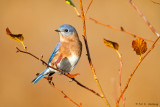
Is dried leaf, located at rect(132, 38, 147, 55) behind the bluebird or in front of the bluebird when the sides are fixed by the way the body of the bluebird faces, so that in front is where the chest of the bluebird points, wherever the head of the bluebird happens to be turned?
in front

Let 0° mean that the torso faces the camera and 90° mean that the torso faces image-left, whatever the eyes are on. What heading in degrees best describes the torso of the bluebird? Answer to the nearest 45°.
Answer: approximately 315°
